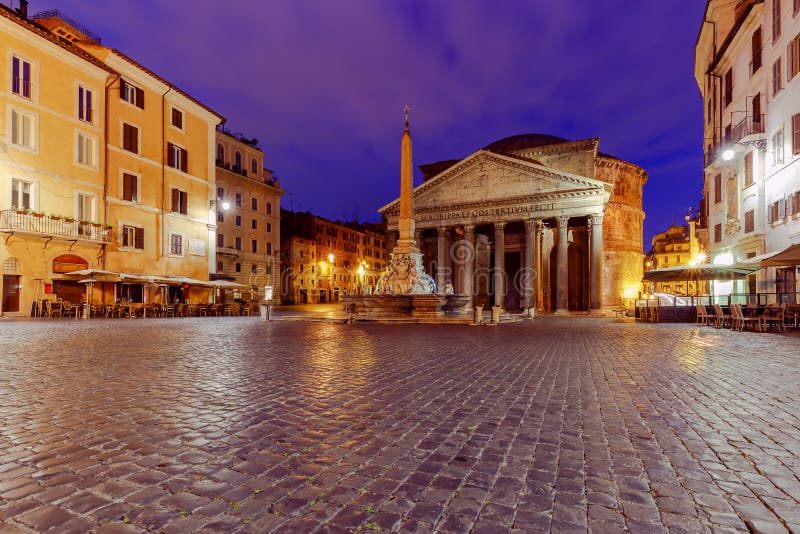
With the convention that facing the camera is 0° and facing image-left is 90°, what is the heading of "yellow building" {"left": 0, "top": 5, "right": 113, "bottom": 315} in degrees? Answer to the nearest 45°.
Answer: approximately 315°

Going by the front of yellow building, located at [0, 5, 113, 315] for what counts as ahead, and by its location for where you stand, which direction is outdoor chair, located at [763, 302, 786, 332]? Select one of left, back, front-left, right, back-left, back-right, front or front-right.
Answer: front

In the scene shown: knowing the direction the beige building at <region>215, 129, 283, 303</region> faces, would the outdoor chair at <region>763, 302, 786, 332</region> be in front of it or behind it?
in front

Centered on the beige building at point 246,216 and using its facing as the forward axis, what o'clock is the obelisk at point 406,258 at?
The obelisk is roughly at 1 o'clock from the beige building.

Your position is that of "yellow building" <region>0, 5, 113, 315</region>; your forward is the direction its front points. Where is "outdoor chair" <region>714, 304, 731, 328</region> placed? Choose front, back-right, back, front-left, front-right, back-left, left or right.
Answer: front

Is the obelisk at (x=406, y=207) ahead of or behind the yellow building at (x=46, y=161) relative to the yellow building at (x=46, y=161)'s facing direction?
ahead

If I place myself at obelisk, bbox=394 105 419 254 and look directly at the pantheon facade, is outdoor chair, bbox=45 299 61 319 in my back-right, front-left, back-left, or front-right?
back-left

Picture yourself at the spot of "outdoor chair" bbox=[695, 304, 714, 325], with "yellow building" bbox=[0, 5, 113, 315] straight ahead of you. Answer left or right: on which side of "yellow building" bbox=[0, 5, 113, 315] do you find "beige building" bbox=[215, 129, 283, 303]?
right

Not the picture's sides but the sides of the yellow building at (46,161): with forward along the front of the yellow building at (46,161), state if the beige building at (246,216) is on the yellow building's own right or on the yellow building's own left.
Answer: on the yellow building's own left

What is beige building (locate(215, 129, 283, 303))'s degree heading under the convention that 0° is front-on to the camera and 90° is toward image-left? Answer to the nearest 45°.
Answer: approximately 315°

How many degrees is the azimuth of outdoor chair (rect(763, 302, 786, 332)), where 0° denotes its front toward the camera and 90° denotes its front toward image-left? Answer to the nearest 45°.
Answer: approximately 90°

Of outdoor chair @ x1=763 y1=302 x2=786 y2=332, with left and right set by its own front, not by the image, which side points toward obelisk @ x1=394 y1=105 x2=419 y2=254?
front
